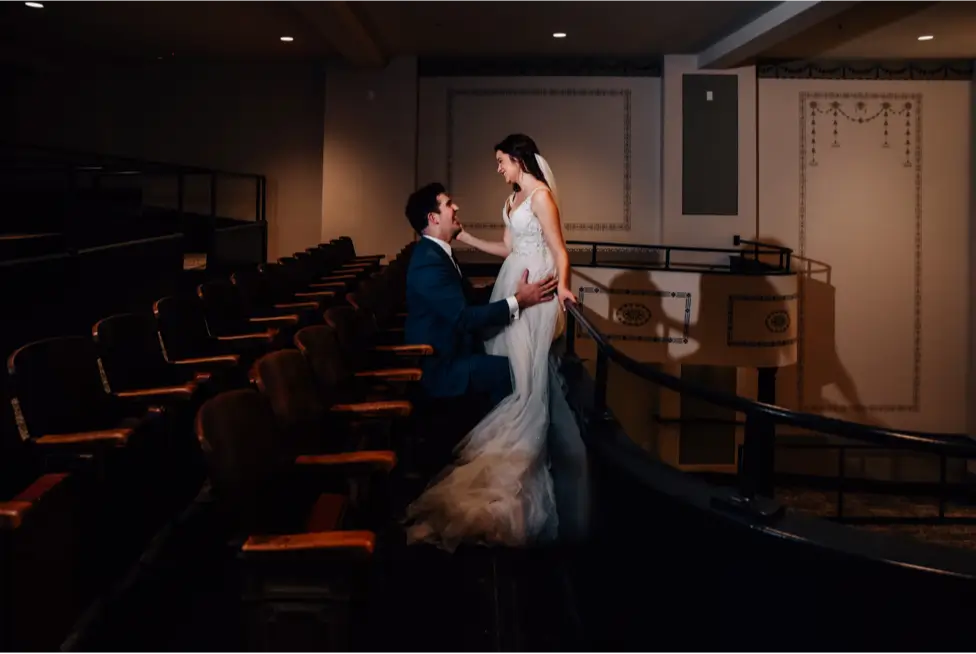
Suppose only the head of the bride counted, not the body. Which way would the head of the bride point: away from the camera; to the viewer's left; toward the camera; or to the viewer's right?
to the viewer's left

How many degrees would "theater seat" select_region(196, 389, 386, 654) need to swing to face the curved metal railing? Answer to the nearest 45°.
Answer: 0° — it already faces it

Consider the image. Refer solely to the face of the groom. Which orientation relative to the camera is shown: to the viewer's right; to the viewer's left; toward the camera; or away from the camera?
to the viewer's right

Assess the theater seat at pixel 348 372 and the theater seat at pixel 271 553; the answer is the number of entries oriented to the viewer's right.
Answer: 2

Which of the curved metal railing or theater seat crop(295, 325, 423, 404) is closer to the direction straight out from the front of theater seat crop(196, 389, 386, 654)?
the curved metal railing

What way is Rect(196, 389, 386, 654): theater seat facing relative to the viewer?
to the viewer's right

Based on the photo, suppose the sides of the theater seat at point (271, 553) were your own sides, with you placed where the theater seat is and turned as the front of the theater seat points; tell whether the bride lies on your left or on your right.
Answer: on your left

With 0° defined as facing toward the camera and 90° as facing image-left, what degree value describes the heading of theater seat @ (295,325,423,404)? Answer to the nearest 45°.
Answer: approximately 270°

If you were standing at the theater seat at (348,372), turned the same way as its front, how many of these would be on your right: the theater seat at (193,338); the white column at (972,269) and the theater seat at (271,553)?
1
